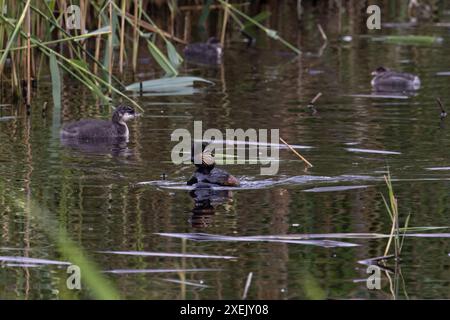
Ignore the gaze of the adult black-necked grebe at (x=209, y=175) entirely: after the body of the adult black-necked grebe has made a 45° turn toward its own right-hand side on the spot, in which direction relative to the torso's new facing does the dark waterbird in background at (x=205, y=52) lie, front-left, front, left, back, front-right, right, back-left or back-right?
front-right

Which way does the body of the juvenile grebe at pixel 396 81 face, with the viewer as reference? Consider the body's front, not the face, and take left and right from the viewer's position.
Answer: facing to the left of the viewer

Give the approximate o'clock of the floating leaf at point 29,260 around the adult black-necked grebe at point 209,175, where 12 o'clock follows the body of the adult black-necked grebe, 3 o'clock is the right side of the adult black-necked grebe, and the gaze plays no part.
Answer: The floating leaf is roughly at 10 o'clock from the adult black-necked grebe.

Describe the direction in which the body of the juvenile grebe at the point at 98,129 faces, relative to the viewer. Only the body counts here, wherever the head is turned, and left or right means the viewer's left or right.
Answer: facing to the right of the viewer

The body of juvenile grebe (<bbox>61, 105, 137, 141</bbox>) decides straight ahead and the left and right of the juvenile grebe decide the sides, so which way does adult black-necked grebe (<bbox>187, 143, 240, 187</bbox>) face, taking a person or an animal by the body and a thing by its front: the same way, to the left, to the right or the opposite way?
the opposite way

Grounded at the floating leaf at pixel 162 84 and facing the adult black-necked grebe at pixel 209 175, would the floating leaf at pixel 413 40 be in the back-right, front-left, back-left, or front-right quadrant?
back-left

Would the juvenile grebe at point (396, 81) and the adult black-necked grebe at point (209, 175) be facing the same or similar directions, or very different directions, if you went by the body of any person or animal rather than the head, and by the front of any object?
same or similar directions

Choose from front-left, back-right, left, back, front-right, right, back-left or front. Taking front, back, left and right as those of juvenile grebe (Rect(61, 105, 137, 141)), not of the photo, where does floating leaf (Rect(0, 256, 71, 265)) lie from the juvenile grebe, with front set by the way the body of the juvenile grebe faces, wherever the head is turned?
right

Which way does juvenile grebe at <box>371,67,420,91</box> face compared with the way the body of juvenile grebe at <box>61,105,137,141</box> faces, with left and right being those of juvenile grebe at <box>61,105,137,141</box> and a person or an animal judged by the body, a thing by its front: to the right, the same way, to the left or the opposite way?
the opposite way

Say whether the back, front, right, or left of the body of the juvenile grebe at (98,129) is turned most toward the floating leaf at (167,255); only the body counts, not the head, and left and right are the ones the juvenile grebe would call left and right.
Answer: right

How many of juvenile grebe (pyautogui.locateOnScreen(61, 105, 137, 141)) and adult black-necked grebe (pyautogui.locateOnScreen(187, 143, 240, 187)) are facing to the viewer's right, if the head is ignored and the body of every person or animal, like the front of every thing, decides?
1

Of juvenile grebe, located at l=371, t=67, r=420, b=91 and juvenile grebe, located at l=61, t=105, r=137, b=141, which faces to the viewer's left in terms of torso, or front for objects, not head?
juvenile grebe, located at l=371, t=67, r=420, b=91

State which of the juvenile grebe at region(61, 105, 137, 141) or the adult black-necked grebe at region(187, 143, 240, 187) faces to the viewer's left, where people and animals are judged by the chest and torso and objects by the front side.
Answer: the adult black-necked grebe

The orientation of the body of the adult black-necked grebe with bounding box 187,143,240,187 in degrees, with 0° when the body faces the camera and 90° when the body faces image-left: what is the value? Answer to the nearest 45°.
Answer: approximately 90°

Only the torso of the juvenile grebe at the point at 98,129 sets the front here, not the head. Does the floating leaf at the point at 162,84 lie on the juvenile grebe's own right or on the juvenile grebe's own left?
on the juvenile grebe's own left

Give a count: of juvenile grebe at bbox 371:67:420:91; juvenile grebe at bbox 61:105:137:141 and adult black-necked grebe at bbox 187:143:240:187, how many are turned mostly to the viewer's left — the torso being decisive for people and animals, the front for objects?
2
